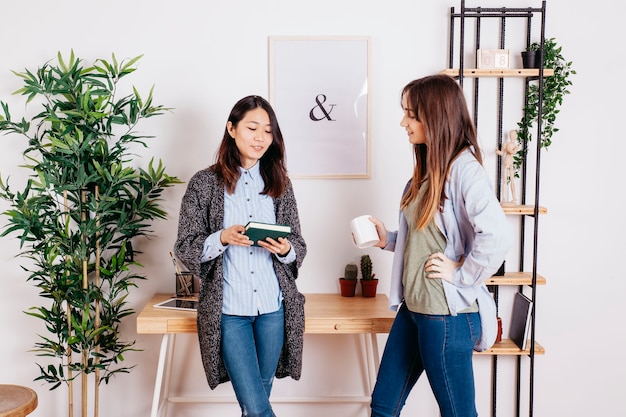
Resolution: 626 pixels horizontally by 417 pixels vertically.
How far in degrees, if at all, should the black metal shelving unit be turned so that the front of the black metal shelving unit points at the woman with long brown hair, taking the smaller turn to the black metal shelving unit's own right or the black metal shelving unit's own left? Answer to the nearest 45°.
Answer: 0° — it already faces them

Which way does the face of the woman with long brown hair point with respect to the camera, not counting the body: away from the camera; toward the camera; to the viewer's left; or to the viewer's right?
to the viewer's left

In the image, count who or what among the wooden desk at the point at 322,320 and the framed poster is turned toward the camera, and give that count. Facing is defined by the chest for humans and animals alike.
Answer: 2

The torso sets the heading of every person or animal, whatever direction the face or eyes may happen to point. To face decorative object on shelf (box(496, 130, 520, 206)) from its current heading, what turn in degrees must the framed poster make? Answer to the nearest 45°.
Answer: approximately 90° to its left

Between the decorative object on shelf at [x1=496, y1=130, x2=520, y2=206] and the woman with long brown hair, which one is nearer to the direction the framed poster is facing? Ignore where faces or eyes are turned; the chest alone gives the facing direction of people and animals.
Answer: the woman with long brown hair
